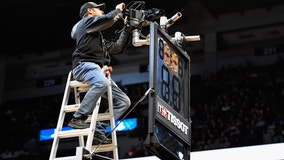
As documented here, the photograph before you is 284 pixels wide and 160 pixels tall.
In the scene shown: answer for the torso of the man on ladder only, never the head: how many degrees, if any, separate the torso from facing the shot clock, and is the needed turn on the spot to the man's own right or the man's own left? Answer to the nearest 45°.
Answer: approximately 45° to the man's own right

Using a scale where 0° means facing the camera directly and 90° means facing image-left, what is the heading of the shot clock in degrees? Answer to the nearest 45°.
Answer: approximately 315°

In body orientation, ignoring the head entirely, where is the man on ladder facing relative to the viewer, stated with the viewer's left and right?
facing to the right of the viewer

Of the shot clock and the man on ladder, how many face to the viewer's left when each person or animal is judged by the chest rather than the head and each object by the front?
0

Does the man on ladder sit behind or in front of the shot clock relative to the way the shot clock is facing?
behind
